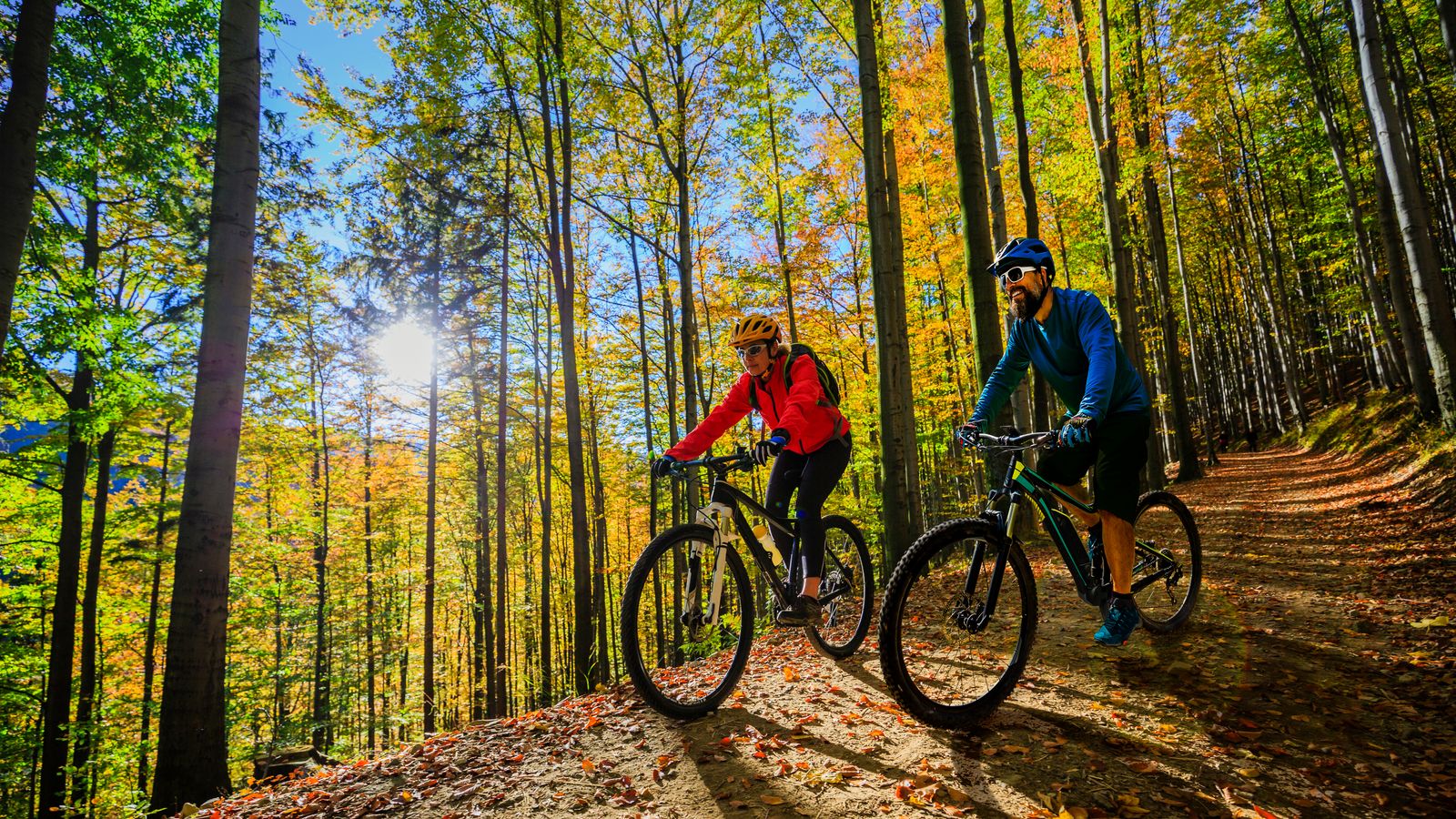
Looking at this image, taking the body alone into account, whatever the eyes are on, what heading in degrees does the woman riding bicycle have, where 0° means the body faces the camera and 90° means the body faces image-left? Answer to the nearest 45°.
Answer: approximately 45°

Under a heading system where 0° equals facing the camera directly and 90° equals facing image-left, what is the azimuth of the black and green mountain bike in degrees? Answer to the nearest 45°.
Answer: approximately 45°

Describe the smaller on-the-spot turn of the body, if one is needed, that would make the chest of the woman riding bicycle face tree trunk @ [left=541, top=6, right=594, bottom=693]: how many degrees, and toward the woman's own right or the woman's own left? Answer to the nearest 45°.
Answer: approximately 90° to the woman's own right

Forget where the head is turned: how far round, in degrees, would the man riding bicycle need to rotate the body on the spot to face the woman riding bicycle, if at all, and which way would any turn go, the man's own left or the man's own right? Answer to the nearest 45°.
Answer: approximately 45° to the man's own right

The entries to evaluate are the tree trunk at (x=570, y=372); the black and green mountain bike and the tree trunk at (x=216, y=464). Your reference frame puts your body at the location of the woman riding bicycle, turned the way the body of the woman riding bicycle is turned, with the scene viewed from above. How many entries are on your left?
1

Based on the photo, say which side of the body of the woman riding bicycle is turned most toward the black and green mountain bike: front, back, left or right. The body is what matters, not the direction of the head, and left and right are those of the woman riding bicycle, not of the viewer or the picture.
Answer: left

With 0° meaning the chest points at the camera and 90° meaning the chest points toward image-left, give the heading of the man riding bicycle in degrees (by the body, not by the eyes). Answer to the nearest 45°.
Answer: approximately 45°

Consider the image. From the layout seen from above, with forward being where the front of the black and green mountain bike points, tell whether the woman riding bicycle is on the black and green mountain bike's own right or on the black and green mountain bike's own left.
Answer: on the black and green mountain bike's own right
